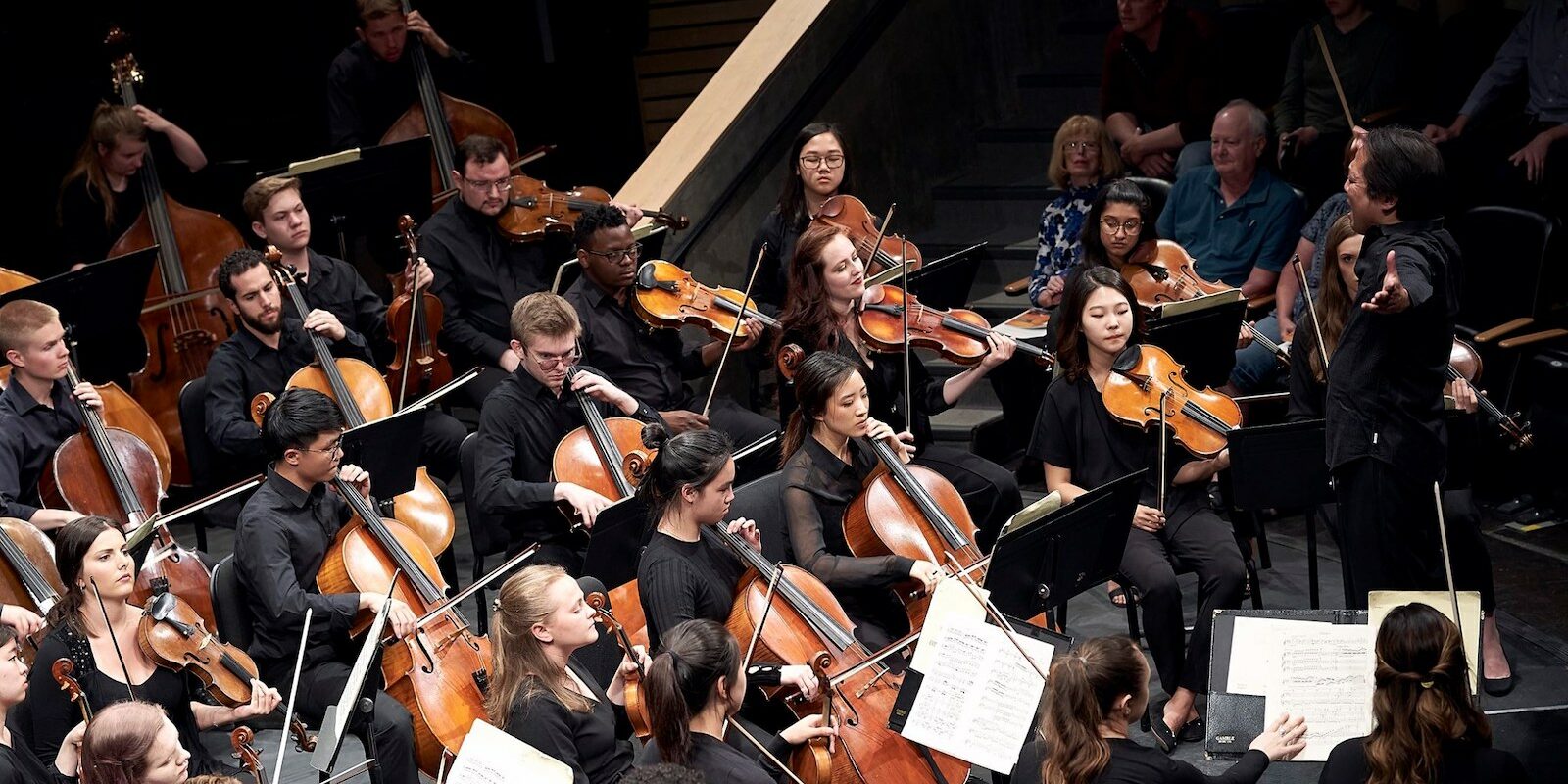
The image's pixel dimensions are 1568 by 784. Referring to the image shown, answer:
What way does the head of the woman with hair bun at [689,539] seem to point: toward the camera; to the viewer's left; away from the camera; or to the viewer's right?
to the viewer's right

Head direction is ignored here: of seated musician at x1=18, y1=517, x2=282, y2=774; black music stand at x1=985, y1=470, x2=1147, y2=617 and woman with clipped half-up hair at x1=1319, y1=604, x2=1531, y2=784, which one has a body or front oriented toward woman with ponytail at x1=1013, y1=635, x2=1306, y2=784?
the seated musician

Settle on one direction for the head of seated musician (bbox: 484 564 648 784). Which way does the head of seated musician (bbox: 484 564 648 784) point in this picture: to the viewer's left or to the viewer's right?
to the viewer's right

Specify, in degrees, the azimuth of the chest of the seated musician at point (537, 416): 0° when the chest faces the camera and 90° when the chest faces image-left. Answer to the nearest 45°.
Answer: approximately 315°

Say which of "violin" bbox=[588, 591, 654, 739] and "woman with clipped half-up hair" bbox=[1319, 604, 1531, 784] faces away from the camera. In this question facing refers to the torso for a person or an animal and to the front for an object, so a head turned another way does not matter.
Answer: the woman with clipped half-up hair

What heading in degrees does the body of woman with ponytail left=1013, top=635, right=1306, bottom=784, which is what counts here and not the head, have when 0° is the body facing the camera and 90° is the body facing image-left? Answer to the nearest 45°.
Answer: approximately 225°

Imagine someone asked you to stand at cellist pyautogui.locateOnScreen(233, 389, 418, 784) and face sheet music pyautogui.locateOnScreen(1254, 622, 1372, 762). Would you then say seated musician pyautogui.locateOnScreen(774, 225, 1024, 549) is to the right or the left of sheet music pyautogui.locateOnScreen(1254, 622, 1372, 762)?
left

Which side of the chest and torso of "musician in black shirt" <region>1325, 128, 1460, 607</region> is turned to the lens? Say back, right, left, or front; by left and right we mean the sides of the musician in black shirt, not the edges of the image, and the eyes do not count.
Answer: left

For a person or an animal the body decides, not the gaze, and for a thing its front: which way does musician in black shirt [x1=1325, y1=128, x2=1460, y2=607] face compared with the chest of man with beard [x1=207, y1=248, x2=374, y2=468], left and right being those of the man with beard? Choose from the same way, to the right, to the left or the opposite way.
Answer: the opposite way

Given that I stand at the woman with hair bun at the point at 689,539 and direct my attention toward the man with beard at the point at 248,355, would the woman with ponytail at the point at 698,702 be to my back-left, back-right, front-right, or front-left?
back-left

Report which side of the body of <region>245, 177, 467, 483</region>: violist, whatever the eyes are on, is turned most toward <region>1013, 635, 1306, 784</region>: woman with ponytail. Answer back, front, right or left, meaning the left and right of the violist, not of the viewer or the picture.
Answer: front

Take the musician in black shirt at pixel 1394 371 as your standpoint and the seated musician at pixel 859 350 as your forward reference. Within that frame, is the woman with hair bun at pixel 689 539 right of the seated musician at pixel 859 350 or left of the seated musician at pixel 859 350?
left

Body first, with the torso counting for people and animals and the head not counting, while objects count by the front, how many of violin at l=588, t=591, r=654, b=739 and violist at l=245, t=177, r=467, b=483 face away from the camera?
0

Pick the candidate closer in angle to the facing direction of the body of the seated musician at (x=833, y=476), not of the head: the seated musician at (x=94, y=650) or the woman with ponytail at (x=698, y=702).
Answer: the woman with ponytail

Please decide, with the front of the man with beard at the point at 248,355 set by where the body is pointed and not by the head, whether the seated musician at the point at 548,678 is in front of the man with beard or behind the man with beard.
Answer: in front

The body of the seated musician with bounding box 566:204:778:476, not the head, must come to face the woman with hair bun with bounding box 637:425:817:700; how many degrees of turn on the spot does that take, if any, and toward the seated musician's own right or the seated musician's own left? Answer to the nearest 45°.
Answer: approximately 45° to the seated musician's own right

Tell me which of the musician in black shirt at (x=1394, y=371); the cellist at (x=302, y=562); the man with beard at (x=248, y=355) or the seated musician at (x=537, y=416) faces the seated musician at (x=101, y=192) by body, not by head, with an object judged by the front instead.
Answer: the musician in black shirt

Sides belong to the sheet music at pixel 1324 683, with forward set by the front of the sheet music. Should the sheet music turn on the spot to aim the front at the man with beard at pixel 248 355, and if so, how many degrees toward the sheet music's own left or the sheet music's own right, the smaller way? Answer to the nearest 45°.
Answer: approximately 90° to the sheet music's own right

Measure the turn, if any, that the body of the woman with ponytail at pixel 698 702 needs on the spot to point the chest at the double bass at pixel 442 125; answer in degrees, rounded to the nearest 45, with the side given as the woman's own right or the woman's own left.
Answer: approximately 45° to the woman's own left
